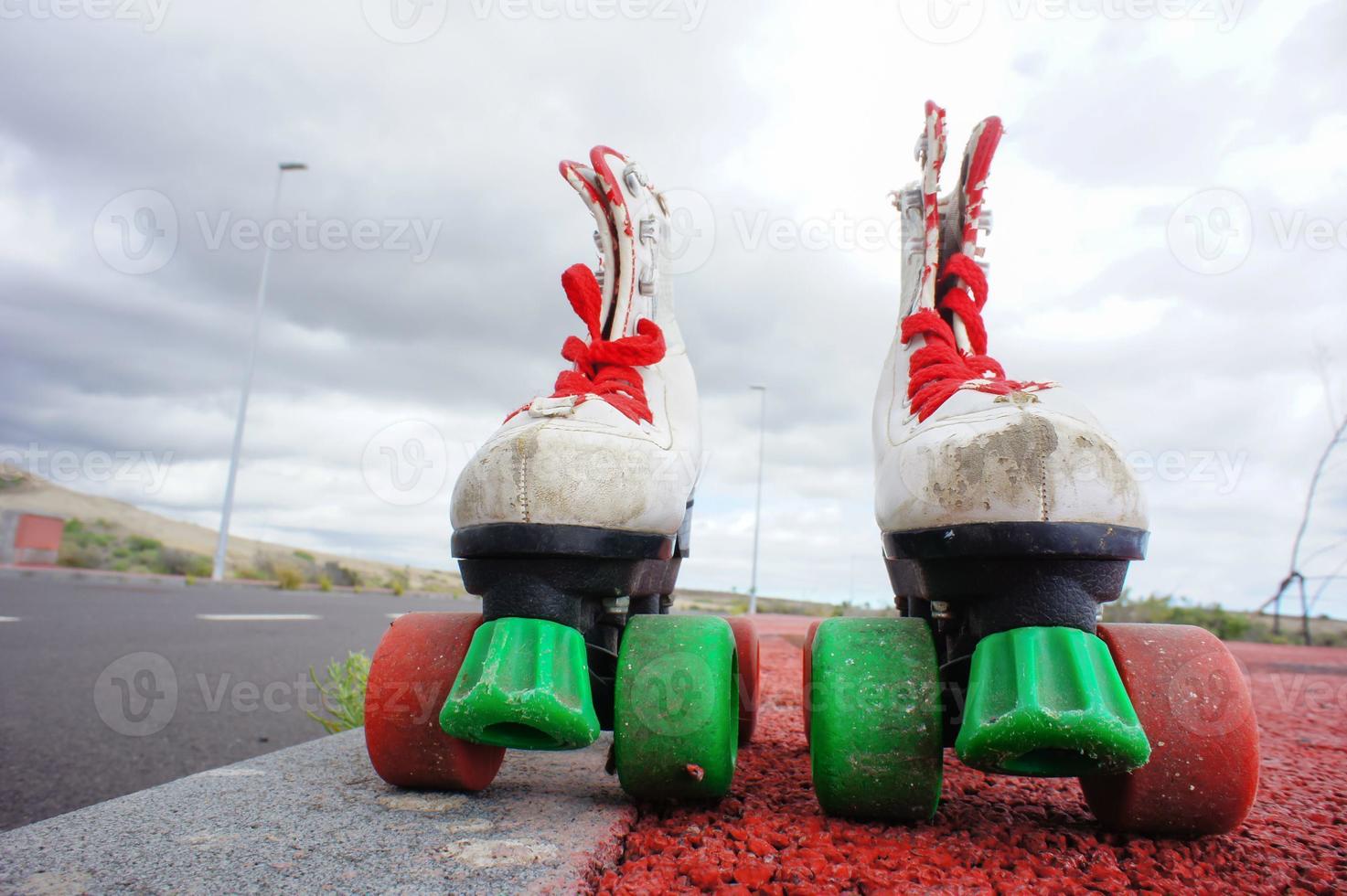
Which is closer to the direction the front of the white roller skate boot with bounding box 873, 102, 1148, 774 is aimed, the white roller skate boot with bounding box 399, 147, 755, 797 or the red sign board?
the white roller skate boot

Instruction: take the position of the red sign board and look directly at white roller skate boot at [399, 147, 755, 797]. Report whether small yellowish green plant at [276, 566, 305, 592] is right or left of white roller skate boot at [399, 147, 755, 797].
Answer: left

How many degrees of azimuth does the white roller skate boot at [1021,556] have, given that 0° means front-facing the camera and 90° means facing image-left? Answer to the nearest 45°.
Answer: approximately 0°

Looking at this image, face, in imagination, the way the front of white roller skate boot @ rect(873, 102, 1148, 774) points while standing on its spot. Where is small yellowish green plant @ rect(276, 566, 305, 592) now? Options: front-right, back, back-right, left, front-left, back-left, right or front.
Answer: back-right

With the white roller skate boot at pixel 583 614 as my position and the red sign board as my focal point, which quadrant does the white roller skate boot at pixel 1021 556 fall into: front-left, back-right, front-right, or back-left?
back-right

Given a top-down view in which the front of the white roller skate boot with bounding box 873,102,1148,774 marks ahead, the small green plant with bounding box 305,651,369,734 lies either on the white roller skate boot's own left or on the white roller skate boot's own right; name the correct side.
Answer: on the white roller skate boot's own right

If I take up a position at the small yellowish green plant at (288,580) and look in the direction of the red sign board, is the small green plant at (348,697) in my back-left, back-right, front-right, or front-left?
back-left

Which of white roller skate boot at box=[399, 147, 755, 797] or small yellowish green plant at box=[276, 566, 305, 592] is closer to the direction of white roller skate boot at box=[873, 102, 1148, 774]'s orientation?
the white roller skate boot

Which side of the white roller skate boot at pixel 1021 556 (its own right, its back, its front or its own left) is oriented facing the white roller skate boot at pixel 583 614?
right

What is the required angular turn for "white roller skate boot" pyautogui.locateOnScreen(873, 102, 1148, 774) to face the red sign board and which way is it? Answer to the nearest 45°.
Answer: approximately 135° to its right

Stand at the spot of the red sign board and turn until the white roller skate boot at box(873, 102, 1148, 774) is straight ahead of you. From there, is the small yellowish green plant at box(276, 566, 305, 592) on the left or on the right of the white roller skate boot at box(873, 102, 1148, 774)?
left
